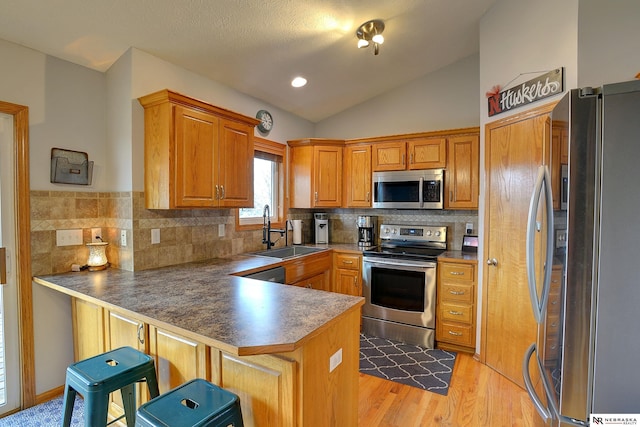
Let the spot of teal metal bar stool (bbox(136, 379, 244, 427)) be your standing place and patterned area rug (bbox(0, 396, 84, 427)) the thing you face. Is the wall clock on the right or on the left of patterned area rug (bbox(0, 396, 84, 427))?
right

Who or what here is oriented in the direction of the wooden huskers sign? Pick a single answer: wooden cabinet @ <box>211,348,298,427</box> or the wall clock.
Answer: the wall clock

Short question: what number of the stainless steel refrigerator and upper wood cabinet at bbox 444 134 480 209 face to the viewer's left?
1

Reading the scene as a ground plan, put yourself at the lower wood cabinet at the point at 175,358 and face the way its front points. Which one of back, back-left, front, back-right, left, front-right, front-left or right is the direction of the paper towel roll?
back

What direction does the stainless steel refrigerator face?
to the viewer's left

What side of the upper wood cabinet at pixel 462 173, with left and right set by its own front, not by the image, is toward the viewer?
front

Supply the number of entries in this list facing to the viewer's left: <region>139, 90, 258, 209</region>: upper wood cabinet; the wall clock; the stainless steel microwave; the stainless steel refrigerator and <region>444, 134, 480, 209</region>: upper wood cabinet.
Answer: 1

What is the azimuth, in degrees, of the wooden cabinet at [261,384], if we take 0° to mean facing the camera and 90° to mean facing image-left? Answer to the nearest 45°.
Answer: approximately 45°

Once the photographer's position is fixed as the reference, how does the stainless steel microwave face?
facing the viewer

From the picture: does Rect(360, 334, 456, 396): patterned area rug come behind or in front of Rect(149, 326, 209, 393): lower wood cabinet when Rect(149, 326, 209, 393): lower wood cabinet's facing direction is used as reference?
behind
